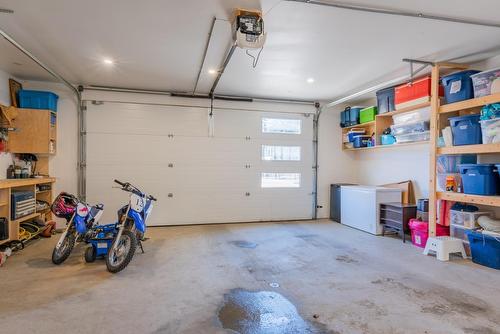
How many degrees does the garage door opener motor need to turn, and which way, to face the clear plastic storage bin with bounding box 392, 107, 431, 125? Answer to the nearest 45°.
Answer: approximately 135° to its left

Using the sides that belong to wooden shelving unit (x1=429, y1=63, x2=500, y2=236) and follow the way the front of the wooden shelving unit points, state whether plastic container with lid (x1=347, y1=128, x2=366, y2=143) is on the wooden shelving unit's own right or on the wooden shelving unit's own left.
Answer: on the wooden shelving unit's own right

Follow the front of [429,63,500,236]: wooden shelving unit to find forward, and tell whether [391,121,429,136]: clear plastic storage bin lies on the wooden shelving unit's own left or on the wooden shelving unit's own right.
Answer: on the wooden shelving unit's own right

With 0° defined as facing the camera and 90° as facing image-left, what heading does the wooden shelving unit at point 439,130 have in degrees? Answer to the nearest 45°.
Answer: approximately 45°

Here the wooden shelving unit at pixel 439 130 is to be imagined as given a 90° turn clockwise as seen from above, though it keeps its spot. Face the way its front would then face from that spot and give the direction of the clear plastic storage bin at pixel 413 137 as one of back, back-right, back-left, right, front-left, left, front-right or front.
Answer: front

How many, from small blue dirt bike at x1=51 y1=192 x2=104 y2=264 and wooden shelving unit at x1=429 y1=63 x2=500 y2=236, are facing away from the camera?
0

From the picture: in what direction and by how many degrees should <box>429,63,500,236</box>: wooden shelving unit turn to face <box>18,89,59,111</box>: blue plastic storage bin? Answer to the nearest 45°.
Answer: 0° — it already faces it

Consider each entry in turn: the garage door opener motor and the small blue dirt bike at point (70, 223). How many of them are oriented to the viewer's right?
0

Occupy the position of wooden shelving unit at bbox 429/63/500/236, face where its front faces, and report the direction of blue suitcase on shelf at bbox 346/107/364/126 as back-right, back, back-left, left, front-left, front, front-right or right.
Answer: right

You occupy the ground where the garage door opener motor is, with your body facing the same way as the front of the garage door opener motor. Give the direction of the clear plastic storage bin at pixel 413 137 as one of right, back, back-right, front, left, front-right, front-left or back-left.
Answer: back-left
